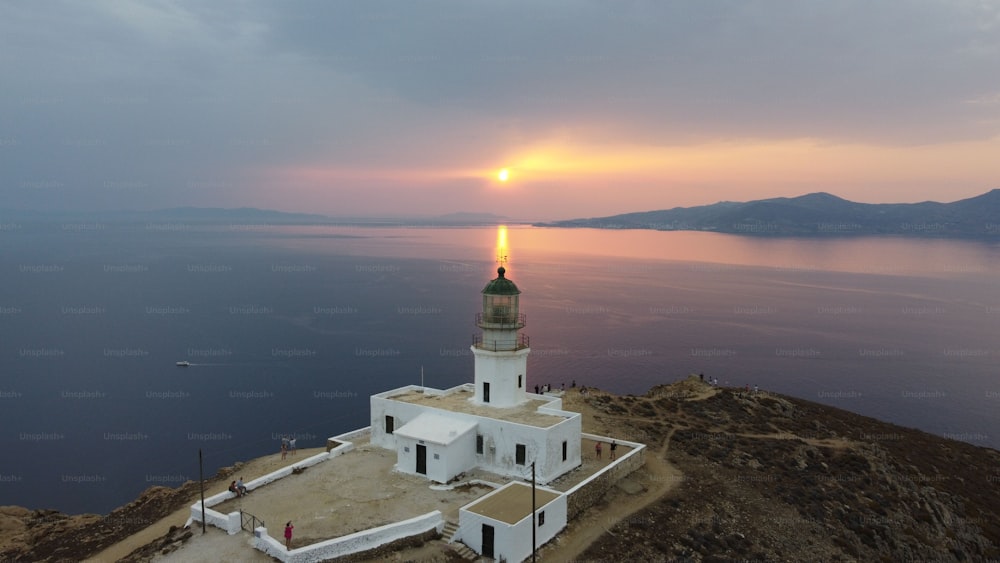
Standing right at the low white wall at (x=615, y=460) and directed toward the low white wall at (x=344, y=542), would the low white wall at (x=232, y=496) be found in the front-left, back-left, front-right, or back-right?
front-right

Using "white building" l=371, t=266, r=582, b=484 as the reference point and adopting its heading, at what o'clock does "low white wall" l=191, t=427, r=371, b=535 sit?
The low white wall is roughly at 1 o'clock from the white building.

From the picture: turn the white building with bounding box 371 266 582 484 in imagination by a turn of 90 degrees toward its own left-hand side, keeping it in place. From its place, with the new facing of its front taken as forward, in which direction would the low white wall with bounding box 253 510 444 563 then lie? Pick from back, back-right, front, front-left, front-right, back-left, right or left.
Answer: right

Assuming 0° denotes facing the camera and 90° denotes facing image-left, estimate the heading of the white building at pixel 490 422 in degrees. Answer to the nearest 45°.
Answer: approximately 45°

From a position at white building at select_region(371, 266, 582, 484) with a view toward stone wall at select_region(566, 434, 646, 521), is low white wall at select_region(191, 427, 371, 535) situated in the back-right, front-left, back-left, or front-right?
back-right
